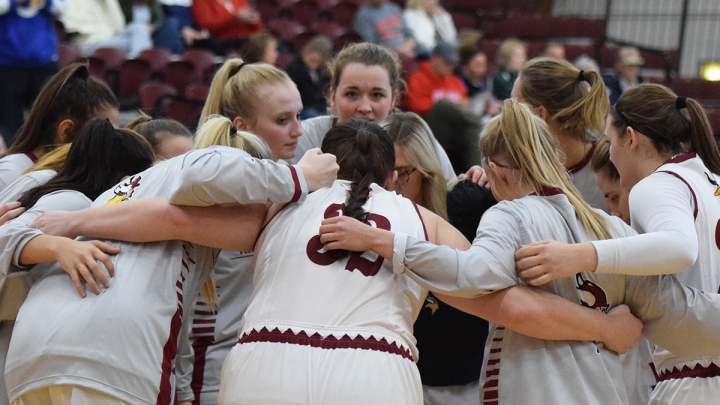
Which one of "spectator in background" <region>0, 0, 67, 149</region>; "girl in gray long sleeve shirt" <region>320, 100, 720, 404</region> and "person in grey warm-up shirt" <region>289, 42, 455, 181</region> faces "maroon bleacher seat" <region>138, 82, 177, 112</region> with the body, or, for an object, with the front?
"girl in gray long sleeve shirt" <region>320, 100, 720, 404</region>

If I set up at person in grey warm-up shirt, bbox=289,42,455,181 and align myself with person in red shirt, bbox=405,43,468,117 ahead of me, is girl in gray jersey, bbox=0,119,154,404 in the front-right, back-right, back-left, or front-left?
back-left

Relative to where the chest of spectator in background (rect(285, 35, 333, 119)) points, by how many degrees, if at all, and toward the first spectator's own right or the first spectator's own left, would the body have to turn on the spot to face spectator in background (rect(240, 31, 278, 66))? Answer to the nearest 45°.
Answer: approximately 90° to the first spectator's own right

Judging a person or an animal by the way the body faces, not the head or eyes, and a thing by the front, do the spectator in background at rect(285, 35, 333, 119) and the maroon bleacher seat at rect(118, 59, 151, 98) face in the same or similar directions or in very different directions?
same or similar directions

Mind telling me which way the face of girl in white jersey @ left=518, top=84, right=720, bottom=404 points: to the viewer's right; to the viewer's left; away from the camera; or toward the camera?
to the viewer's left

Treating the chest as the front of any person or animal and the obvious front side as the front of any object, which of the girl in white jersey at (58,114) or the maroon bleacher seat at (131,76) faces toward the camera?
the maroon bleacher seat

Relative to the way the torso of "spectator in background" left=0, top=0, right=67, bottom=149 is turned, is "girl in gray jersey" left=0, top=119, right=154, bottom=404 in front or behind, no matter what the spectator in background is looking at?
in front

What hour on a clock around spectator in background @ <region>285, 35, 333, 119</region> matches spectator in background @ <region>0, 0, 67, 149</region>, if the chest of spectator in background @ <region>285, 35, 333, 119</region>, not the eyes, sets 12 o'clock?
spectator in background @ <region>0, 0, 67, 149</region> is roughly at 2 o'clock from spectator in background @ <region>285, 35, 333, 119</region>.

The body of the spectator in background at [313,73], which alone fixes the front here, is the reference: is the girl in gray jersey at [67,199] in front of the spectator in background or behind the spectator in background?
in front

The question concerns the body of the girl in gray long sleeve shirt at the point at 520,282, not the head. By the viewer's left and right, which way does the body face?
facing away from the viewer and to the left of the viewer

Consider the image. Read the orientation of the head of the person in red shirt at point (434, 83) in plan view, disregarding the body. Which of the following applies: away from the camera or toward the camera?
toward the camera

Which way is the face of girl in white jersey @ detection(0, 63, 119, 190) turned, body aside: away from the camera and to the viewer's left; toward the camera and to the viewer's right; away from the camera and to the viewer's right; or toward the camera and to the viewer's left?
away from the camera and to the viewer's right

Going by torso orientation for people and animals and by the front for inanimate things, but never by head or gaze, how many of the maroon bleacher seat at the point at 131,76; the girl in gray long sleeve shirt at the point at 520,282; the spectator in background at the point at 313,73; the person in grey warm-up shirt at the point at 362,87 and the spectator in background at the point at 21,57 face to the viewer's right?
0

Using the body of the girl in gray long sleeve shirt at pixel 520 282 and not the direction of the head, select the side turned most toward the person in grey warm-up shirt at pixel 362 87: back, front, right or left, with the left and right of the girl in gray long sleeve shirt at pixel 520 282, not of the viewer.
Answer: front

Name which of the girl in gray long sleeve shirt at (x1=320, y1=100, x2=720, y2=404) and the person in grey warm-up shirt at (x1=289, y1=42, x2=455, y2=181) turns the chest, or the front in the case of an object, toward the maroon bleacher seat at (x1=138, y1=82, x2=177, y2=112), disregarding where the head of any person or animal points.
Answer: the girl in gray long sleeve shirt at (x1=320, y1=100, x2=720, y2=404)

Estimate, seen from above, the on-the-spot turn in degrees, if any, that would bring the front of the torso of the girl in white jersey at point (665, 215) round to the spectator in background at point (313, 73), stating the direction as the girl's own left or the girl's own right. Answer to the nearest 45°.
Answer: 0° — they already face them

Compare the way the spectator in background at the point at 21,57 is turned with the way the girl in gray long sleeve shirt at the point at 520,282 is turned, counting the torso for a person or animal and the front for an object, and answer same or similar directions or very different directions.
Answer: very different directions

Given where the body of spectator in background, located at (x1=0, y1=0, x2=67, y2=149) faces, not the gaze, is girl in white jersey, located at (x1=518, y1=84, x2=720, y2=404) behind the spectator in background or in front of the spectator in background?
in front

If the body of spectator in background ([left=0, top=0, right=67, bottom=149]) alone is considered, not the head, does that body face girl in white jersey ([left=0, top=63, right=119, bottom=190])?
yes

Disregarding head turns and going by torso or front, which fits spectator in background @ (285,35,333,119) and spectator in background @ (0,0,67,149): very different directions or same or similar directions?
same or similar directions

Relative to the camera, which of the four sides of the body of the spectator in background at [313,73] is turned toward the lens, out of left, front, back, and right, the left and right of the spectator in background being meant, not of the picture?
front

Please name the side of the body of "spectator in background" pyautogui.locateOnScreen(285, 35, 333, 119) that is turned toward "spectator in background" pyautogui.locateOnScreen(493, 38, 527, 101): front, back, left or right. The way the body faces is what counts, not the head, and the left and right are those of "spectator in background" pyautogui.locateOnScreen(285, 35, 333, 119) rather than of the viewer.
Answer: left

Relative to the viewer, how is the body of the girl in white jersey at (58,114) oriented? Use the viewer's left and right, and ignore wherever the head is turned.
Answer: facing to the right of the viewer
